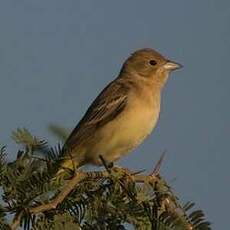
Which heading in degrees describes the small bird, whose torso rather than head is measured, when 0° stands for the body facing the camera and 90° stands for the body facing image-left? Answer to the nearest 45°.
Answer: approximately 270°
